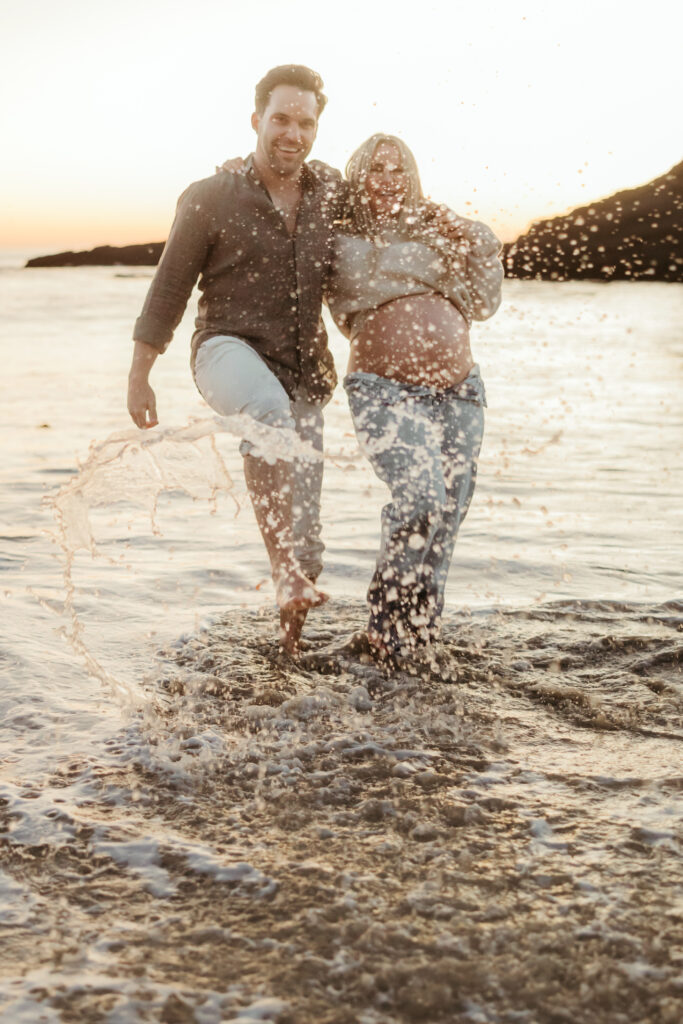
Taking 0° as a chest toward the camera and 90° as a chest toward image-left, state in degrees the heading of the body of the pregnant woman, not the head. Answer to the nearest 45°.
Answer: approximately 0°
